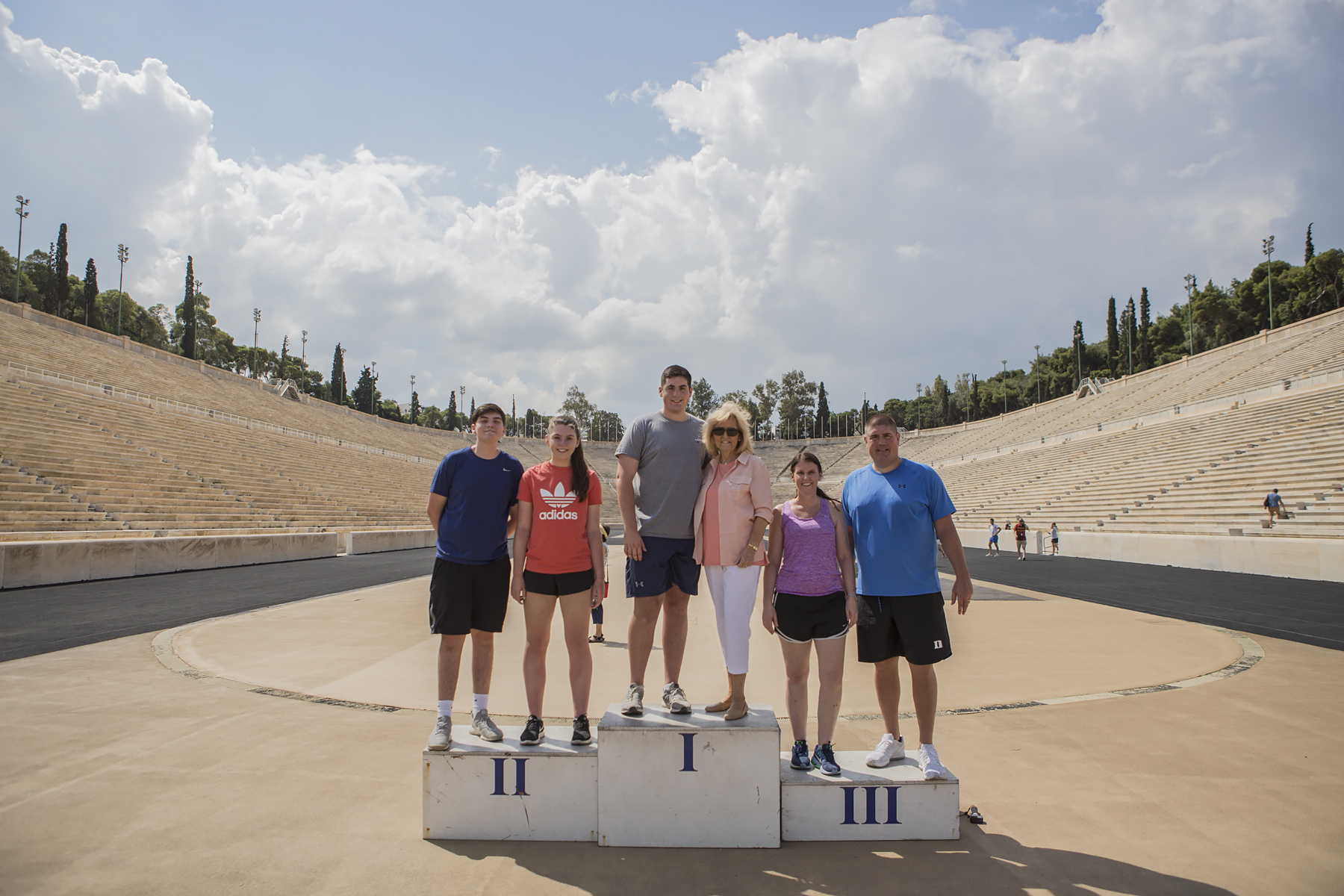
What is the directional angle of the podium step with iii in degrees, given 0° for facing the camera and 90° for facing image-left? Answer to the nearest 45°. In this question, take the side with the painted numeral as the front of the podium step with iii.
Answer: approximately 0°

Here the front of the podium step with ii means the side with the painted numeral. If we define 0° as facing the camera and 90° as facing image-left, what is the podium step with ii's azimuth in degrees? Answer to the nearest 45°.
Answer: approximately 0°

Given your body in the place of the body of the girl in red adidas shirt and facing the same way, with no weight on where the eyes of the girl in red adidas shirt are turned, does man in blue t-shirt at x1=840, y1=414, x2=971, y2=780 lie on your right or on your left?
on your left

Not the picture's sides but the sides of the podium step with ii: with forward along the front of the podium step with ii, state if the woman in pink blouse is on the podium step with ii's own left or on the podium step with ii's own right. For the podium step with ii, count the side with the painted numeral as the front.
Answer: on the podium step with ii's own left
